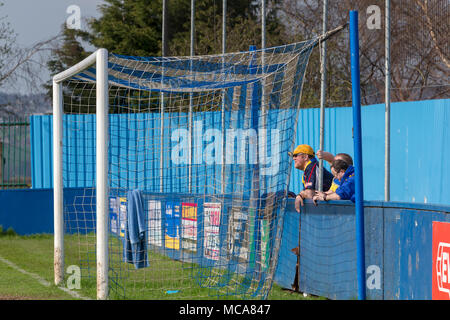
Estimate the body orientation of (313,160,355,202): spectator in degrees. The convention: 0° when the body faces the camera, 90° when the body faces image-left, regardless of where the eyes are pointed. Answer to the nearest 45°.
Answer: approximately 90°

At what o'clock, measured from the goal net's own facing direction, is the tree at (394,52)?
The tree is roughly at 4 o'clock from the goal net.

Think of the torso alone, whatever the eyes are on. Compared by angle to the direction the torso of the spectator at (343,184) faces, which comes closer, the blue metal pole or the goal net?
the goal net

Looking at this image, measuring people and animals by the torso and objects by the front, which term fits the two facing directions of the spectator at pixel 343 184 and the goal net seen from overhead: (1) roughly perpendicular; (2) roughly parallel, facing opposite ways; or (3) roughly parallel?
roughly parallel

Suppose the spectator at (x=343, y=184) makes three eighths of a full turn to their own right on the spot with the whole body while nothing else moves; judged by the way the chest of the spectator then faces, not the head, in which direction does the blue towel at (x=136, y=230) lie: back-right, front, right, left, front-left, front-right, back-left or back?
back-left

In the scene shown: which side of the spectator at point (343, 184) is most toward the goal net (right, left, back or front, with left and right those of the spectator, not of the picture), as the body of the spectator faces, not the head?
front

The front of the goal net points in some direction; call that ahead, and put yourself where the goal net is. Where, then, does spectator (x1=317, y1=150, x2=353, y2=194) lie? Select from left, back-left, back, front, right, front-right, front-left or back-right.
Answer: back

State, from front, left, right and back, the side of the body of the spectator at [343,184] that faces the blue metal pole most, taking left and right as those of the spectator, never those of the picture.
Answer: left

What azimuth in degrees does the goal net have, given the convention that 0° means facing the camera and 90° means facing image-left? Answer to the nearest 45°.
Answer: approximately 90°

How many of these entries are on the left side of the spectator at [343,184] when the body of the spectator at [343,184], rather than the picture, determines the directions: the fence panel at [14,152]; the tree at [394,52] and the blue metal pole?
1

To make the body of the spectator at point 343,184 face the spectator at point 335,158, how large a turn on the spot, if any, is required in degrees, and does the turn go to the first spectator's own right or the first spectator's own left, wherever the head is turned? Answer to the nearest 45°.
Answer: approximately 90° to the first spectator's own right
